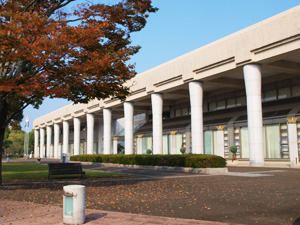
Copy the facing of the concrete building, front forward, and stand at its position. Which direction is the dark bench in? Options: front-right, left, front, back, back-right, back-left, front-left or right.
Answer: front

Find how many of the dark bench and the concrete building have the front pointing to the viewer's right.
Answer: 0

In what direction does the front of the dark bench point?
toward the camera

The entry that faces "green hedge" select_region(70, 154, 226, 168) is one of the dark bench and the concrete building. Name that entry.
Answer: the concrete building

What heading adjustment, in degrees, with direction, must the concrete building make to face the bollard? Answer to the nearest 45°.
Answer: approximately 45° to its left

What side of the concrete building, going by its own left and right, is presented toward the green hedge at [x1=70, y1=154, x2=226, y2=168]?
front

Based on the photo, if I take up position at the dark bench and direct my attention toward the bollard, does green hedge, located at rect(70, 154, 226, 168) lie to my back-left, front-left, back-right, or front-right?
back-left

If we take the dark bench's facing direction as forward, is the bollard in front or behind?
in front

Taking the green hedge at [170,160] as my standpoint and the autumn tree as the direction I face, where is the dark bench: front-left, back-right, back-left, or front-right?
front-right

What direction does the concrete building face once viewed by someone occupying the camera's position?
facing the viewer and to the left of the viewer
